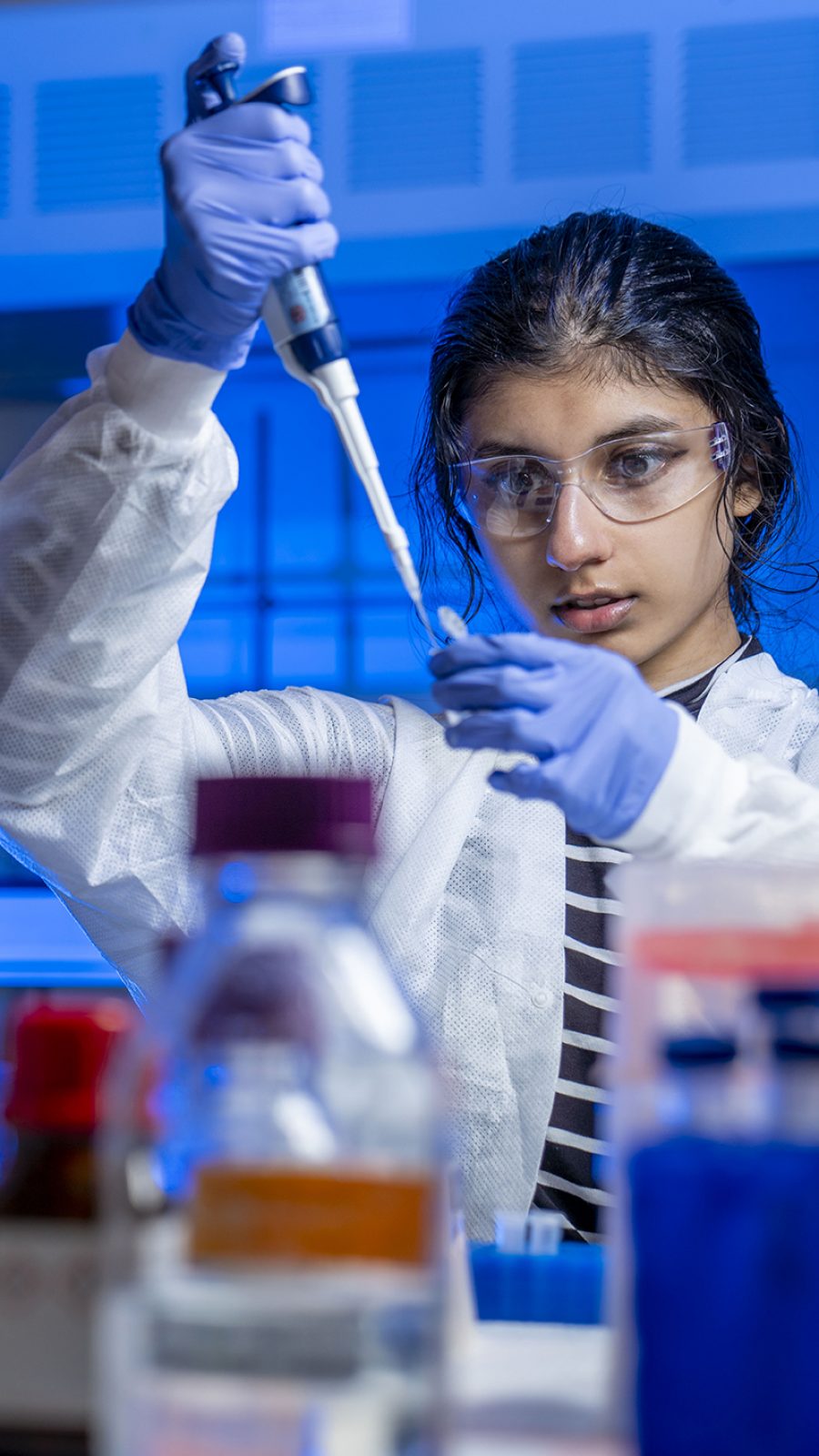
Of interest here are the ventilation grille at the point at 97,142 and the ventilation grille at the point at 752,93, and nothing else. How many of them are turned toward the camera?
2

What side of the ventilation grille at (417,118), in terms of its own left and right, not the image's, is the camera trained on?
front

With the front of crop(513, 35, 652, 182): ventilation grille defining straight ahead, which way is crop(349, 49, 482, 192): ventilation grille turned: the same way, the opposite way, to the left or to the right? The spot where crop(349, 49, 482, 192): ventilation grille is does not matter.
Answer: the same way

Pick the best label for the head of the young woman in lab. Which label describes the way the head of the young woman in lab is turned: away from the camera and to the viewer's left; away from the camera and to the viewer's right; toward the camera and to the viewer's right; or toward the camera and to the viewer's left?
toward the camera and to the viewer's left

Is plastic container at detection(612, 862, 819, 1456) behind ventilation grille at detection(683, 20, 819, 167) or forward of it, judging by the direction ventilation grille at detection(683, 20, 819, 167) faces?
forward

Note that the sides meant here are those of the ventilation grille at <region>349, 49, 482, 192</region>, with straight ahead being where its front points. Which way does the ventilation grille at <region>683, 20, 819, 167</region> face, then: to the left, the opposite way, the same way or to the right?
the same way

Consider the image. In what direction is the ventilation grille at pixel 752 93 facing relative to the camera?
toward the camera

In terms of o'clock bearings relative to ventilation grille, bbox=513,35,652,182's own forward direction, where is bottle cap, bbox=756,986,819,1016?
The bottle cap is roughly at 12 o'clock from the ventilation grille.

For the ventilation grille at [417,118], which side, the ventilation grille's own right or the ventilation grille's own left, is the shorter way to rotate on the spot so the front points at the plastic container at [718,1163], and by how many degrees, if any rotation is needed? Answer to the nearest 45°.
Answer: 0° — it already faces it

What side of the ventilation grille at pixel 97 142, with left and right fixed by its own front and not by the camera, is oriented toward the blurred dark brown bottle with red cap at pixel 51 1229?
front

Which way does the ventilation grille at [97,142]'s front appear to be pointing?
toward the camera

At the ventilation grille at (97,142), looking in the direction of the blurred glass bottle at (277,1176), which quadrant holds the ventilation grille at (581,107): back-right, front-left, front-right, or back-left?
front-left

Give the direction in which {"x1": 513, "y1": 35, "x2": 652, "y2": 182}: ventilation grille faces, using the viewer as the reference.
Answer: facing the viewer

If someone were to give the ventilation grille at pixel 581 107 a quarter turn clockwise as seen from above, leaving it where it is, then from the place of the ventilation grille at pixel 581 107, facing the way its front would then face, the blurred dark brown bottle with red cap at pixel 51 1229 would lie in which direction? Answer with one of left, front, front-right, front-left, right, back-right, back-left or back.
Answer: left

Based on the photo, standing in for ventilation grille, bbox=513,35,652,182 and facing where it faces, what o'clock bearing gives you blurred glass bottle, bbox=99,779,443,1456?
The blurred glass bottle is roughly at 12 o'clock from the ventilation grille.

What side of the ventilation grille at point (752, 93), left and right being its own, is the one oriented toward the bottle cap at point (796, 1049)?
front
